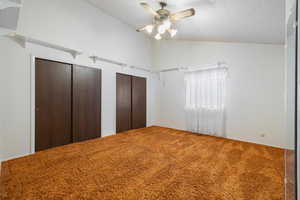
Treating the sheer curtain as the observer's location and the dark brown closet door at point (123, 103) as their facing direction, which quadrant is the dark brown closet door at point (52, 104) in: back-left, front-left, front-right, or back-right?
front-left

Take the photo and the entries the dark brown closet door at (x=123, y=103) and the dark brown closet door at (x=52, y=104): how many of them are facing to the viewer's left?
0

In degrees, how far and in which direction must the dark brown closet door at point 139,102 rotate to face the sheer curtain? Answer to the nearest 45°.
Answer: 0° — it already faces it

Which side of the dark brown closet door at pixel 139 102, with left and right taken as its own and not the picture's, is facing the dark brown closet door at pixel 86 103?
right

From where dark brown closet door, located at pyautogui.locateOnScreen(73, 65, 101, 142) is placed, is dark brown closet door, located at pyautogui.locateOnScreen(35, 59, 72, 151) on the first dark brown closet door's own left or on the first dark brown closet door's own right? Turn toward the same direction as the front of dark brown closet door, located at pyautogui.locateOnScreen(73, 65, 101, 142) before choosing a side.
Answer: on the first dark brown closet door's own right

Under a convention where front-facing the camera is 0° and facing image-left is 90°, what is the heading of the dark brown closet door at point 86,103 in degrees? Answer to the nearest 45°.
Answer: approximately 315°

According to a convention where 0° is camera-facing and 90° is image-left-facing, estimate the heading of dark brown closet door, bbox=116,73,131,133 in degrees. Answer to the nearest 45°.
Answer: approximately 315°

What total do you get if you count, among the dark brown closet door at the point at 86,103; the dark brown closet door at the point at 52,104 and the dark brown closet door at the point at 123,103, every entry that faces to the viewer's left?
0

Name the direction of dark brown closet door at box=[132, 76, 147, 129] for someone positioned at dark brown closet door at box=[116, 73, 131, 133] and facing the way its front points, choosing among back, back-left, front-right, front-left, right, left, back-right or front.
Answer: left

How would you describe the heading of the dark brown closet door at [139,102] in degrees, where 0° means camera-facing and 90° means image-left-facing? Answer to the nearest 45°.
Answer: approximately 315°

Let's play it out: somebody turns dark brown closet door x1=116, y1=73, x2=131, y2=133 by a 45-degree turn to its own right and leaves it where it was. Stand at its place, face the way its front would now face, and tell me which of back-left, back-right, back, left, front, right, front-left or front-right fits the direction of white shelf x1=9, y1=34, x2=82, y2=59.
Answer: front-right

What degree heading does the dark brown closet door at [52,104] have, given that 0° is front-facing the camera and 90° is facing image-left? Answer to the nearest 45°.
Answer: approximately 315°

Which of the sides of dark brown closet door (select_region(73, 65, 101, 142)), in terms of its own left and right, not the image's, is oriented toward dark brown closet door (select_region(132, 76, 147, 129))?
left

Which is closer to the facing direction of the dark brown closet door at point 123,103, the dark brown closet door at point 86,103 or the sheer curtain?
the sheer curtain

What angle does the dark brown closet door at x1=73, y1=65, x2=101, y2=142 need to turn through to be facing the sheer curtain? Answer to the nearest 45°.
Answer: approximately 45° to its left
